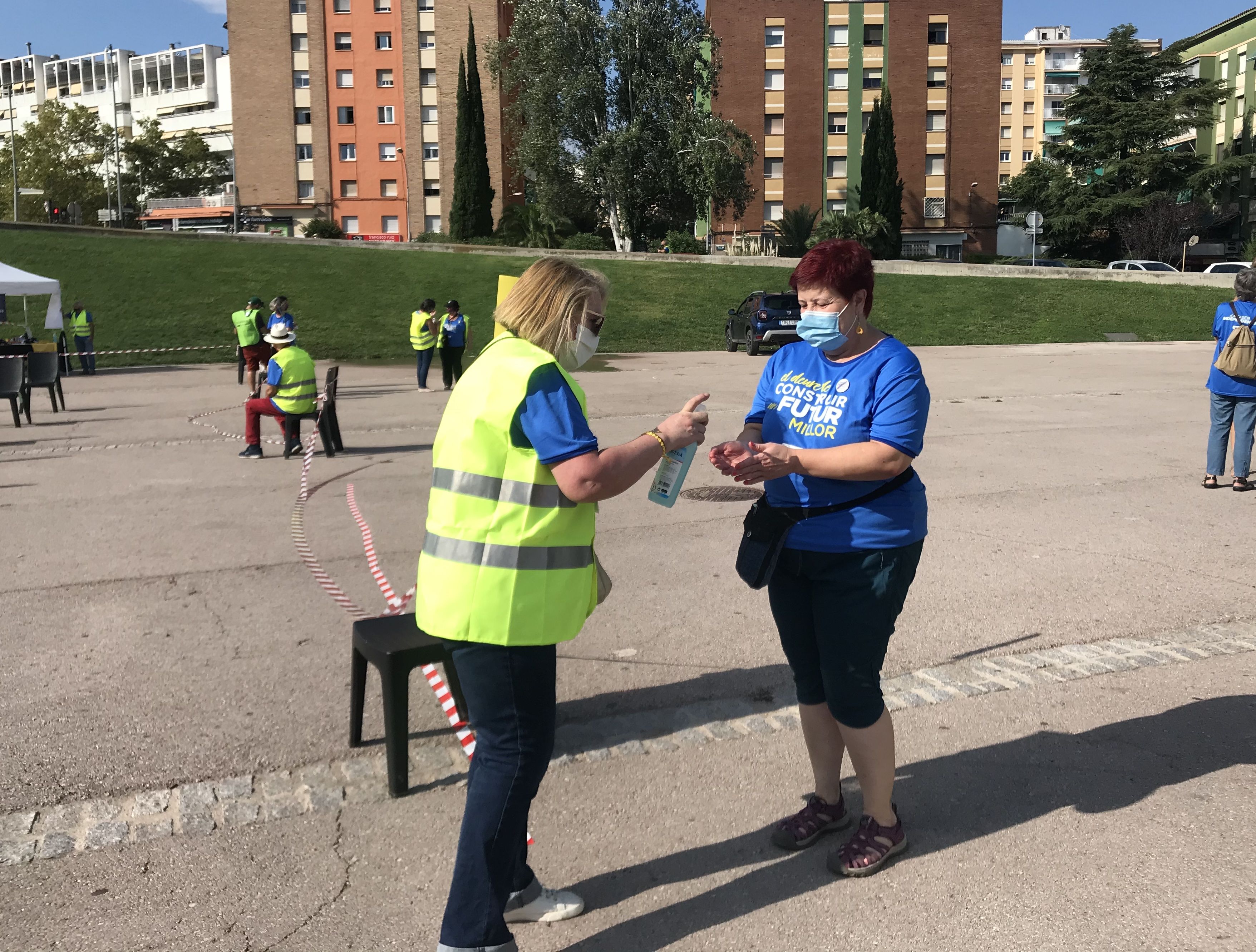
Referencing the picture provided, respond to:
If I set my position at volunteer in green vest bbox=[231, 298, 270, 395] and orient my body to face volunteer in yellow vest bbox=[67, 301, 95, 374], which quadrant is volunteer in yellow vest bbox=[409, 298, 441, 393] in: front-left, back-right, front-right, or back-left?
back-right

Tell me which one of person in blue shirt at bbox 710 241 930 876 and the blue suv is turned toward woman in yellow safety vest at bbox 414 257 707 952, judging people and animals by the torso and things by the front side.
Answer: the person in blue shirt

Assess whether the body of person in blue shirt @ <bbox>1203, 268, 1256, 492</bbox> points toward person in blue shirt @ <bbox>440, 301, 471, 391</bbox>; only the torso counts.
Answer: no

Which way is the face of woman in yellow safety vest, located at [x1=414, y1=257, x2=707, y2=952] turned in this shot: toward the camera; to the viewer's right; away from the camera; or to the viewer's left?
to the viewer's right

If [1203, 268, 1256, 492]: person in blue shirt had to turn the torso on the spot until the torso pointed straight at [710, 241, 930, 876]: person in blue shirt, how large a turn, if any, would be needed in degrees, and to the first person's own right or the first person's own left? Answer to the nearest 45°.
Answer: approximately 180°

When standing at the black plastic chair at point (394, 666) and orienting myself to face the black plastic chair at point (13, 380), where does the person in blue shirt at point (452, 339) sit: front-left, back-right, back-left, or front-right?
front-right

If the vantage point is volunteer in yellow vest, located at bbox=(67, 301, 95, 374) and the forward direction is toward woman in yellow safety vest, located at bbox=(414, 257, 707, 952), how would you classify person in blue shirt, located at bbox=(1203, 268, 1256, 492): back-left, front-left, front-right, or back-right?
front-left

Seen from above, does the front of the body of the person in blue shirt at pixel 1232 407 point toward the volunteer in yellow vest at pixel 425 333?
no

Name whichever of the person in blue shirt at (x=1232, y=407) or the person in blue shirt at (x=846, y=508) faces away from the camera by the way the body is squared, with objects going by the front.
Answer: the person in blue shirt at (x=1232, y=407)

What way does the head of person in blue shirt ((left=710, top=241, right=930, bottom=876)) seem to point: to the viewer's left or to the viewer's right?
to the viewer's left

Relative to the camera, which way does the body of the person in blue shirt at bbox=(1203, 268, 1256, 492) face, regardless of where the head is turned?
away from the camera

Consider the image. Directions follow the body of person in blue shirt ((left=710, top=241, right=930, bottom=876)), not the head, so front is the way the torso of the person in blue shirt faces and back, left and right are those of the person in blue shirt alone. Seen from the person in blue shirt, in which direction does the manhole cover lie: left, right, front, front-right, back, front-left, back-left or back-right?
back-right

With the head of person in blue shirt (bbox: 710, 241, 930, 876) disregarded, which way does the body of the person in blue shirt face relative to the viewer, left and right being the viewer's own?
facing the viewer and to the left of the viewer
